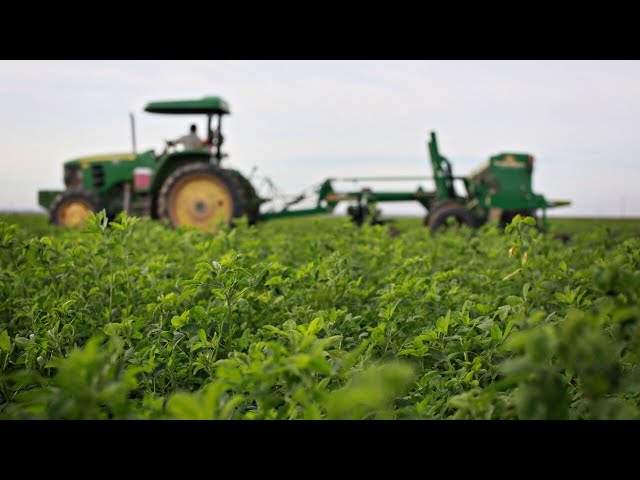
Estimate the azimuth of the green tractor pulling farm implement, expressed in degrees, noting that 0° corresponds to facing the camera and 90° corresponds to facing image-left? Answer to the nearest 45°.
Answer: approximately 90°
